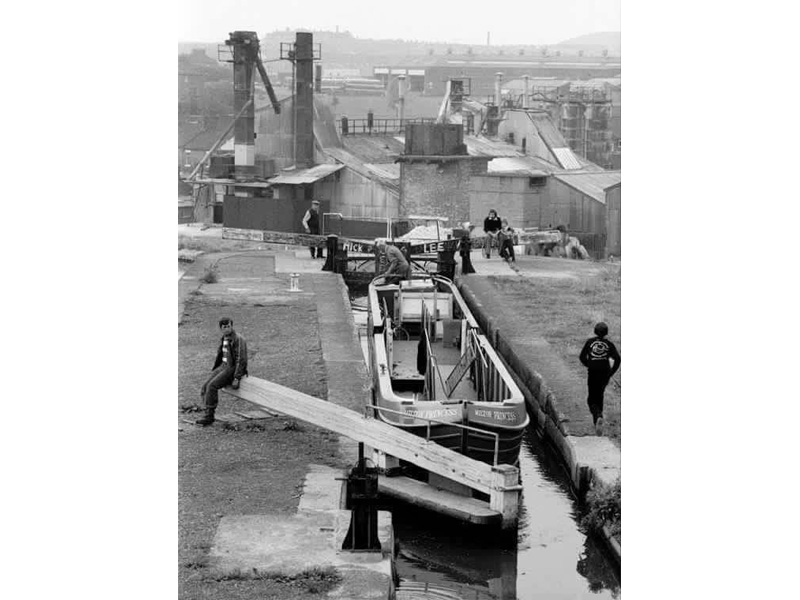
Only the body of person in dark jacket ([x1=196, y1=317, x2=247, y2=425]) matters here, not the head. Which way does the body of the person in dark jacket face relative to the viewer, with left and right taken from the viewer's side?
facing the viewer and to the left of the viewer

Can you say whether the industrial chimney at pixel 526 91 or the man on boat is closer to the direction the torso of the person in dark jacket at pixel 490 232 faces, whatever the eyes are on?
the man on boat

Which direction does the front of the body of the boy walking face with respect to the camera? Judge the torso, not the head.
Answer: away from the camera

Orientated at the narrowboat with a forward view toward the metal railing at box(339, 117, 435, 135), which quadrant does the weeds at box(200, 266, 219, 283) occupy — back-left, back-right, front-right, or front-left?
front-left

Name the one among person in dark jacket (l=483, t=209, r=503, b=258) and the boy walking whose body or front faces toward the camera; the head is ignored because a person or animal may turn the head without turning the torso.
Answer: the person in dark jacket

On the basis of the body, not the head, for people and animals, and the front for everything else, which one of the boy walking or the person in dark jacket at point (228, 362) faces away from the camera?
the boy walking

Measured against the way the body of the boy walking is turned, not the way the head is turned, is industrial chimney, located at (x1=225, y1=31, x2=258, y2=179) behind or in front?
in front

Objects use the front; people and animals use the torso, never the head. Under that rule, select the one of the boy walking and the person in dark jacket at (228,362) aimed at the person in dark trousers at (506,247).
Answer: the boy walking

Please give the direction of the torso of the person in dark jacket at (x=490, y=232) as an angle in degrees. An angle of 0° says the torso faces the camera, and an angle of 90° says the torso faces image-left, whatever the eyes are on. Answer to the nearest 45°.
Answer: approximately 0°

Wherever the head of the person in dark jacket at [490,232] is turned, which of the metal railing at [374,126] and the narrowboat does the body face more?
the narrowboat

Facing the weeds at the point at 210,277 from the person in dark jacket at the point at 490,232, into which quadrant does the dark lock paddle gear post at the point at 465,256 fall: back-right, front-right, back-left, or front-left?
front-left

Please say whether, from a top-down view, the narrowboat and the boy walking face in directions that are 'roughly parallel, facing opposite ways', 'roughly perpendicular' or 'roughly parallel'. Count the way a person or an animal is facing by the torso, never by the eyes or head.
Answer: roughly parallel, facing opposite ways
